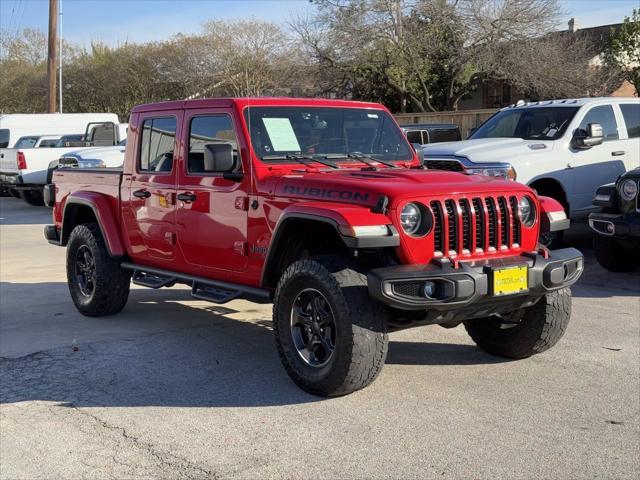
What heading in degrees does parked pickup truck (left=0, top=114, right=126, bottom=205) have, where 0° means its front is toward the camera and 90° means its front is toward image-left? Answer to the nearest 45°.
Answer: approximately 225°

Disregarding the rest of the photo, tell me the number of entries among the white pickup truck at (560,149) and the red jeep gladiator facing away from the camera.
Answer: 0

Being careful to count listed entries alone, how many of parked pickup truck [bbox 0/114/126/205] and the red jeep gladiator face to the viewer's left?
0

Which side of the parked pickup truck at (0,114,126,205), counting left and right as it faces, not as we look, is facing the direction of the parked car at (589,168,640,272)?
right

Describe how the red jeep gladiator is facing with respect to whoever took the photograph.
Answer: facing the viewer and to the right of the viewer

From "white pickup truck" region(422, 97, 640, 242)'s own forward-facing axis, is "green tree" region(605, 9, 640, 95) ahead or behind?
behind

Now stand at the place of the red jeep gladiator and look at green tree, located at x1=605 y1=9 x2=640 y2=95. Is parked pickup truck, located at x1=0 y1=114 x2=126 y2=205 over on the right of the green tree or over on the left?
left

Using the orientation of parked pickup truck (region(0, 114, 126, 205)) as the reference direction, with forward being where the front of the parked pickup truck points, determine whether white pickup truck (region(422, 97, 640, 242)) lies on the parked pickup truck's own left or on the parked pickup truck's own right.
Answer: on the parked pickup truck's own right

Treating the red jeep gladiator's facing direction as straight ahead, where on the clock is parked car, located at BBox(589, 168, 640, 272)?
The parked car is roughly at 9 o'clock from the red jeep gladiator.

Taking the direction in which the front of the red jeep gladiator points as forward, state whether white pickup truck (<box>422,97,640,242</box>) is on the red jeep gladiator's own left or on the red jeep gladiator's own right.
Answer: on the red jeep gladiator's own left

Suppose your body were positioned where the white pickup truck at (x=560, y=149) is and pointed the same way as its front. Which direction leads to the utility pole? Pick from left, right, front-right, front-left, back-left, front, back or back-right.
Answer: right

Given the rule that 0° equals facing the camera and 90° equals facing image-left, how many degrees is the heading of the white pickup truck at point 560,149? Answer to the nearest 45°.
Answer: approximately 45°

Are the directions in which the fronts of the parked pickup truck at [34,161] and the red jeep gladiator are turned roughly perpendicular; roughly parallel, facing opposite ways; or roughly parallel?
roughly perpendicular

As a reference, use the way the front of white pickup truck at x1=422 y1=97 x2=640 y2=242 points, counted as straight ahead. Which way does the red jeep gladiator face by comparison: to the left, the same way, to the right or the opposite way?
to the left
